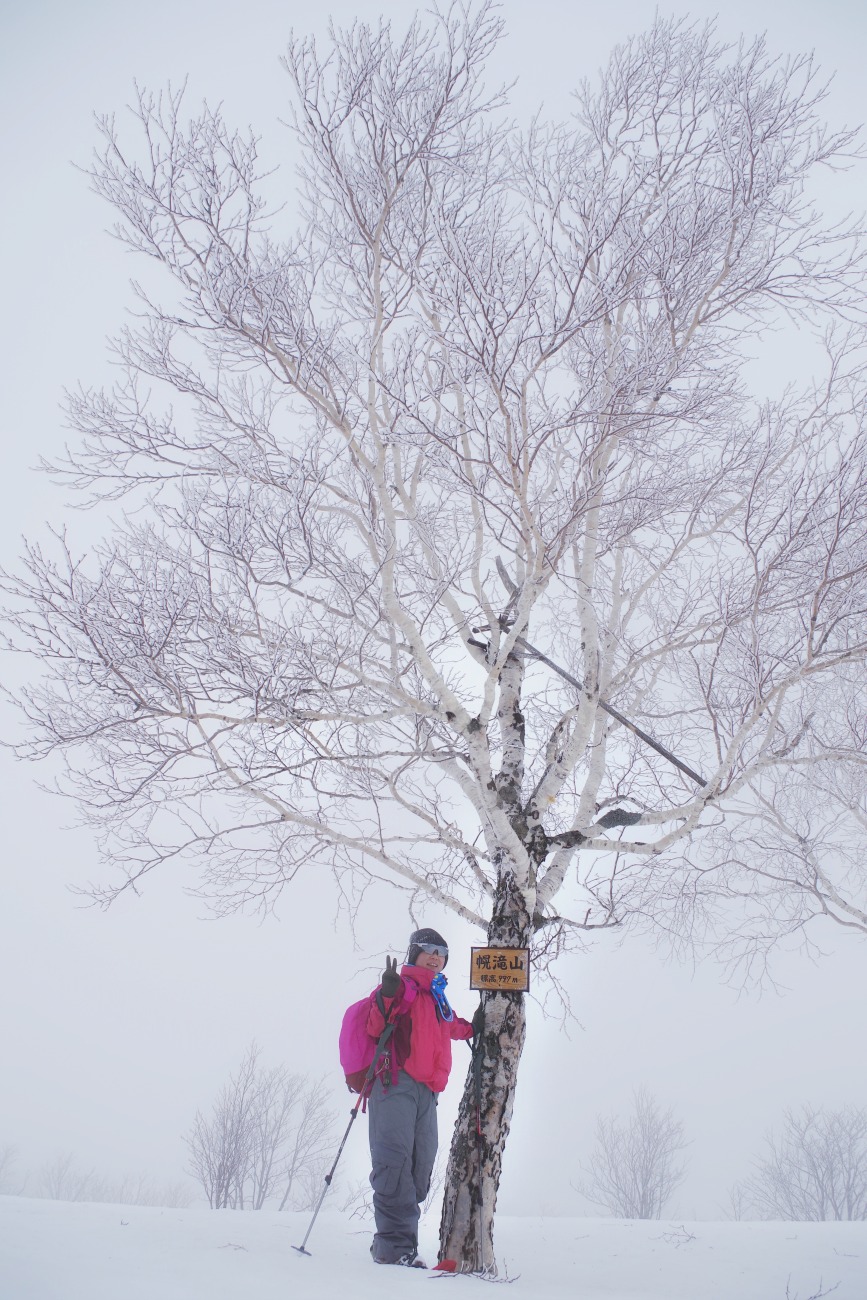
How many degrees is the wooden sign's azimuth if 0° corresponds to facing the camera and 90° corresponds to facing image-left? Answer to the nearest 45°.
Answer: approximately 0°

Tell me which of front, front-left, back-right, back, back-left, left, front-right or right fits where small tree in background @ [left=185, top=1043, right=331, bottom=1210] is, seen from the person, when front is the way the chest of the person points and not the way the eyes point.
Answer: back-left

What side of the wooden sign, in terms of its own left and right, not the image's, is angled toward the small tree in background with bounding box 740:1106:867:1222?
back

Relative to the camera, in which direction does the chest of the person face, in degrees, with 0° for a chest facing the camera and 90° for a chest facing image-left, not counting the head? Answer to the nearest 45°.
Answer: approximately 315°

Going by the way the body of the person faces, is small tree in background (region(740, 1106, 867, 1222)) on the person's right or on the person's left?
on the person's left
